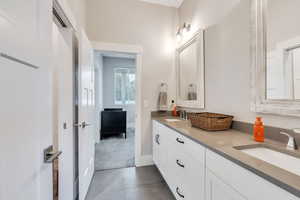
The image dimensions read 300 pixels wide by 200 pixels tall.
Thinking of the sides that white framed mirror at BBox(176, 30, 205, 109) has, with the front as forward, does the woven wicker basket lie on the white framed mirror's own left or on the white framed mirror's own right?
on the white framed mirror's own left

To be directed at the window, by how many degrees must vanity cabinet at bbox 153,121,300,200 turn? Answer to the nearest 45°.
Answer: approximately 90° to its right

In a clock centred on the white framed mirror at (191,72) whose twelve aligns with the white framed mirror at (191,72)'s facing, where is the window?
The window is roughly at 3 o'clock from the white framed mirror.

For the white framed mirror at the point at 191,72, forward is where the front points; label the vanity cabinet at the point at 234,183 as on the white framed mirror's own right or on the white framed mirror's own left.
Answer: on the white framed mirror's own left

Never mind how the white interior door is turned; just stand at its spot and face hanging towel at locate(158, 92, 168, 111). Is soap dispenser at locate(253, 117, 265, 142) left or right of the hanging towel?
right

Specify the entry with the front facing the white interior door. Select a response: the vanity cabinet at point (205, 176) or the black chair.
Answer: the vanity cabinet

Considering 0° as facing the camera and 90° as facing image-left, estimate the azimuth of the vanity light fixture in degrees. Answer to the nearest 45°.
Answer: approximately 45°
